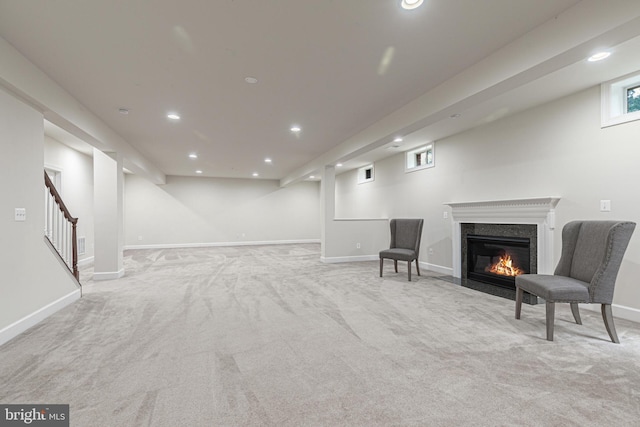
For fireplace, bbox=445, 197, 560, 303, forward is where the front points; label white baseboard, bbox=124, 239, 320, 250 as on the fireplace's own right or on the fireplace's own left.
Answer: on the fireplace's own right

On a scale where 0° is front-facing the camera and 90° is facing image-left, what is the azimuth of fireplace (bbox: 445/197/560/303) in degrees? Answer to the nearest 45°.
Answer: approximately 45°

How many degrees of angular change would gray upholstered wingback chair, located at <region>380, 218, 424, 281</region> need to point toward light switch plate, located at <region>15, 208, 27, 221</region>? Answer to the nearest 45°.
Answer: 0° — it already faces it

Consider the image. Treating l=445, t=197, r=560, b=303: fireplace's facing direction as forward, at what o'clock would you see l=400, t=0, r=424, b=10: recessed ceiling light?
The recessed ceiling light is roughly at 11 o'clock from the fireplace.

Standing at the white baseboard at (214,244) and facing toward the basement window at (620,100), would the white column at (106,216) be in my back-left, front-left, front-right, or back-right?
front-right

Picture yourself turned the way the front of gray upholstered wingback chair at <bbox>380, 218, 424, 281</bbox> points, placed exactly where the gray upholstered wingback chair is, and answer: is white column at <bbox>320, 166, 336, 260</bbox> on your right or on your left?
on your right

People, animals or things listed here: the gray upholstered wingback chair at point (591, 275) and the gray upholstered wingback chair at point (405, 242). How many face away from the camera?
0

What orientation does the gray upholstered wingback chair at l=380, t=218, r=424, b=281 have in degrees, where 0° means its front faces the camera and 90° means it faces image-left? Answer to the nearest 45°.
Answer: approximately 45°

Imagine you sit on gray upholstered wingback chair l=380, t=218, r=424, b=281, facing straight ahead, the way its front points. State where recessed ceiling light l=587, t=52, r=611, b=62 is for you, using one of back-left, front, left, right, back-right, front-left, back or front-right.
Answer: left

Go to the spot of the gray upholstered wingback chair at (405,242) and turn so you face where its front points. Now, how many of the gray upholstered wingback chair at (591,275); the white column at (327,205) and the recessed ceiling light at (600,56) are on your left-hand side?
2

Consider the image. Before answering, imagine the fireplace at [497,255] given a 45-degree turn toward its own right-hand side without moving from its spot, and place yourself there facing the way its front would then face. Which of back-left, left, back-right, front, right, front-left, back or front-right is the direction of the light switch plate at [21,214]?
front-left

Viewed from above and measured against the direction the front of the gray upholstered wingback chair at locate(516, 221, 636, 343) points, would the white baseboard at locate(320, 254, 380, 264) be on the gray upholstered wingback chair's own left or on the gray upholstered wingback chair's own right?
on the gray upholstered wingback chair's own right

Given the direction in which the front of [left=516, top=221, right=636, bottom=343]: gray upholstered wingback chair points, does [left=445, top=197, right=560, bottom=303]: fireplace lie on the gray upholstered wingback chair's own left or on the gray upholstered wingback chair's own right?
on the gray upholstered wingback chair's own right
